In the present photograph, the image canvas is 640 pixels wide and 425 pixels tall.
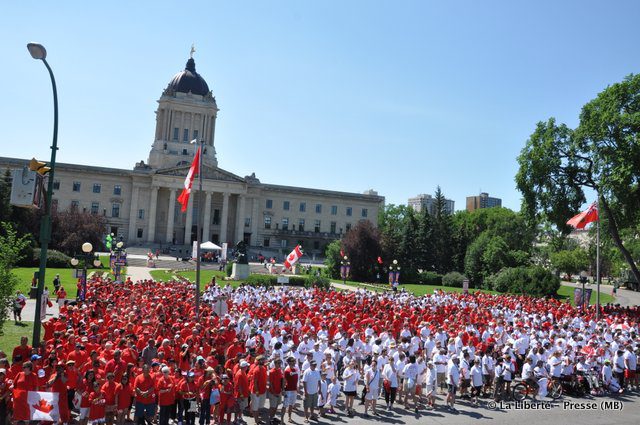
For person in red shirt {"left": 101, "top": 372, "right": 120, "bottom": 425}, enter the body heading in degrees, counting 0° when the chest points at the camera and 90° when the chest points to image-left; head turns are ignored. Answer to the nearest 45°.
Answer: approximately 0°

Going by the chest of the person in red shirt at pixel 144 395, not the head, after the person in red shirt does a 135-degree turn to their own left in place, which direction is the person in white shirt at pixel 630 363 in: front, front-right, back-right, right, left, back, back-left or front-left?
front-right

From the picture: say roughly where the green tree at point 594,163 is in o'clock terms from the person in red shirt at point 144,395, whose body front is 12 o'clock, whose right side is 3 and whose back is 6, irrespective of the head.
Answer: The green tree is roughly at 8 o'clock from the person in red shirt.

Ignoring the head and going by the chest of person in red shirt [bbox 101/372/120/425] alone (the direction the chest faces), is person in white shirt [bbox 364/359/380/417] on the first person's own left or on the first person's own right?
on the first person's own left

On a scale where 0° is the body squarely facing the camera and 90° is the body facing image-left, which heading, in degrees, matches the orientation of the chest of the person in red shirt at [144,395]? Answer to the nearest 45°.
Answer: approximately 0°

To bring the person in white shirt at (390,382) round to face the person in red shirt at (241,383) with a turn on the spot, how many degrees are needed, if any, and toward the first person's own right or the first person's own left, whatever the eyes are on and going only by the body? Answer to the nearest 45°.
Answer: approximately 45° to the first person's own right

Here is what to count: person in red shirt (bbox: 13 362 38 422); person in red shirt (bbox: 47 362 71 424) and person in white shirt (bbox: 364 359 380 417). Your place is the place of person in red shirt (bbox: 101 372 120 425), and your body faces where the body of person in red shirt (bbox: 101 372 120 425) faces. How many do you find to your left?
1

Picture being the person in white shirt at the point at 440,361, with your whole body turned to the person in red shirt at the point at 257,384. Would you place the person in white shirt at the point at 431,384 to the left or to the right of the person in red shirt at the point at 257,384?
left

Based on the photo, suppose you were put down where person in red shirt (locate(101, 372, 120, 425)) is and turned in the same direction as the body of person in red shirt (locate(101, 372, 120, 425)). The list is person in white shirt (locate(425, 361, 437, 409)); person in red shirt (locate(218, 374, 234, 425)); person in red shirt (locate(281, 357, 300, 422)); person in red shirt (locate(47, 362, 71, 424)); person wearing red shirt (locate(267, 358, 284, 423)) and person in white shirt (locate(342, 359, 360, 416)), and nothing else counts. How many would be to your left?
5

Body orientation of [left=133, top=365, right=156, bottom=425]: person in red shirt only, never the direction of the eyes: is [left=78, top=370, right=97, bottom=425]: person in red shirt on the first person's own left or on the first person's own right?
on the first person's own right

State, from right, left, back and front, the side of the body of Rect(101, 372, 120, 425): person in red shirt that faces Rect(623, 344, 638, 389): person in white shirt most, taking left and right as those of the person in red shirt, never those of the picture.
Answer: left

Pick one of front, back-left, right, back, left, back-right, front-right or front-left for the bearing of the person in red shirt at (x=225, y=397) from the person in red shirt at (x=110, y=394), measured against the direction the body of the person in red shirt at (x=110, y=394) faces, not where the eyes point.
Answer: left
